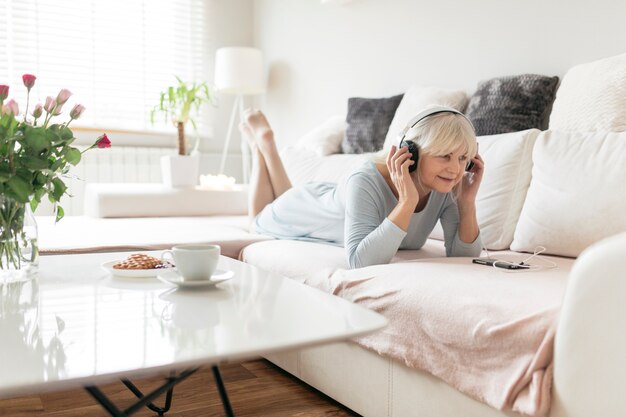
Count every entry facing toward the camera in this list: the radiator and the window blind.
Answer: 2

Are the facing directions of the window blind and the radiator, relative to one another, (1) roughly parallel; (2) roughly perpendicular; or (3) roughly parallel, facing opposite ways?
roughly parallel

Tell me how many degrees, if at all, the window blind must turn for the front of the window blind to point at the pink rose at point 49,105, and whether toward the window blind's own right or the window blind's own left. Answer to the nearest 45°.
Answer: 0° — it already faces it

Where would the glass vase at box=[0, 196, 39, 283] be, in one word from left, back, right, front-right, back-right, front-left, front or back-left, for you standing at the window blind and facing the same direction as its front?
front

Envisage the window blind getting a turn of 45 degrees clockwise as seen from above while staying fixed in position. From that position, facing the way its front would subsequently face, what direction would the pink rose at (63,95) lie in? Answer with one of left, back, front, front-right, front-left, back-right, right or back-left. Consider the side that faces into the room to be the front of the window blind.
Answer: front-left

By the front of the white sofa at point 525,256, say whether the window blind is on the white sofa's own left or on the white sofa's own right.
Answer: on the white sofa's own right

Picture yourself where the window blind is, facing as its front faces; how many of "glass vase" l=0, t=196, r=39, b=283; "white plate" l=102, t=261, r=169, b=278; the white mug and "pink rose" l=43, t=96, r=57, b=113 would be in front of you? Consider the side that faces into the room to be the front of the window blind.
4

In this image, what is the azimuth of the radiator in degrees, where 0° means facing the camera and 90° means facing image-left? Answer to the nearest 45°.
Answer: approximately 0°

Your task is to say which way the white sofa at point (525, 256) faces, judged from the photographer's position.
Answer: facing the viewer and to the left of the viewer

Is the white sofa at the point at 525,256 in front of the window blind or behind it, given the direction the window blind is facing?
in front

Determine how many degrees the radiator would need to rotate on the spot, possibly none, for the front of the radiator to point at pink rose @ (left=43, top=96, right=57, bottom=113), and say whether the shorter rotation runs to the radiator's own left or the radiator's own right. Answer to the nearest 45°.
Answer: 0° — it already faces it

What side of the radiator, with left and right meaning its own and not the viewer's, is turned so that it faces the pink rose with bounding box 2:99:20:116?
front

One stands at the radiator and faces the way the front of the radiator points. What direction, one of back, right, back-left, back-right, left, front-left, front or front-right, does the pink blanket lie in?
front

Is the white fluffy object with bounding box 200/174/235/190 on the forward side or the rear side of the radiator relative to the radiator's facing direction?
on the forward side

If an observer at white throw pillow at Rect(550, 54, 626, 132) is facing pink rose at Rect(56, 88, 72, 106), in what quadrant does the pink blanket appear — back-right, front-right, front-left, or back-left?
front-left

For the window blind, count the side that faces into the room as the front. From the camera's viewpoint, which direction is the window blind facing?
toward the camera

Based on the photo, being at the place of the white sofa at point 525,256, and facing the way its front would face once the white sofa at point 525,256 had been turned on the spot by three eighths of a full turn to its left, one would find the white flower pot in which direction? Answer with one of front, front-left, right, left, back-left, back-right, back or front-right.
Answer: back-left
